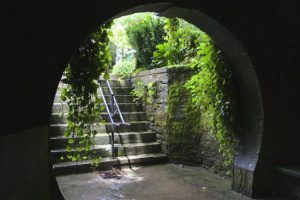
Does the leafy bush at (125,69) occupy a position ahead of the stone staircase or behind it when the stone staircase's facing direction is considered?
behind

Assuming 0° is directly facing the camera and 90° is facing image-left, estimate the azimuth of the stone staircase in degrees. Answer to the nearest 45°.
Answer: approximately 0°

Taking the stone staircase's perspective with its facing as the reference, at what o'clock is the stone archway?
The stone archway is roughly at 11 o'clock from the stone staircase.

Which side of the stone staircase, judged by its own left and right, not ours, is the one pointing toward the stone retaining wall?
left
